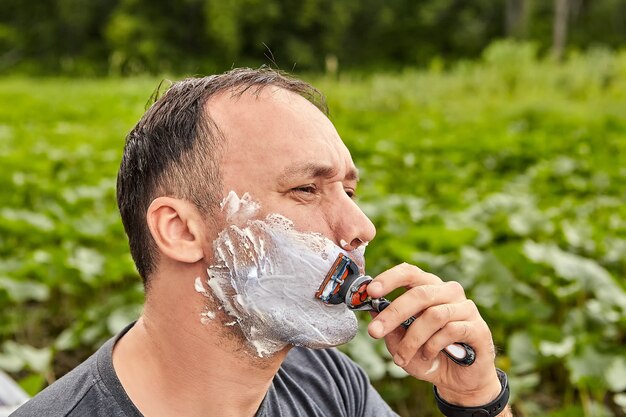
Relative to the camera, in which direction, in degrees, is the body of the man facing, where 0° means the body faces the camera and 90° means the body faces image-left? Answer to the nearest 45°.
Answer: approximately 315°

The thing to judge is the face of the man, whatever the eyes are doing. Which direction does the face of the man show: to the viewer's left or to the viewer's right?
to the viewer's right
